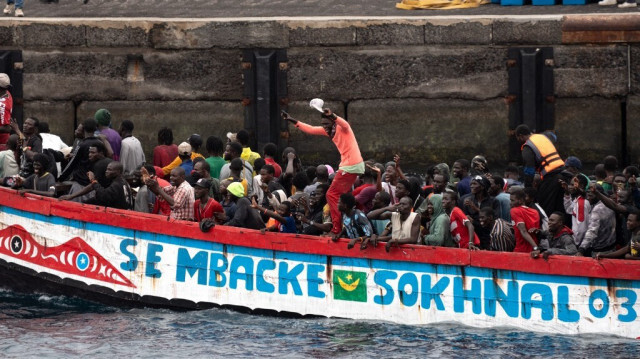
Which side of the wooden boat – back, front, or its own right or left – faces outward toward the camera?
left
